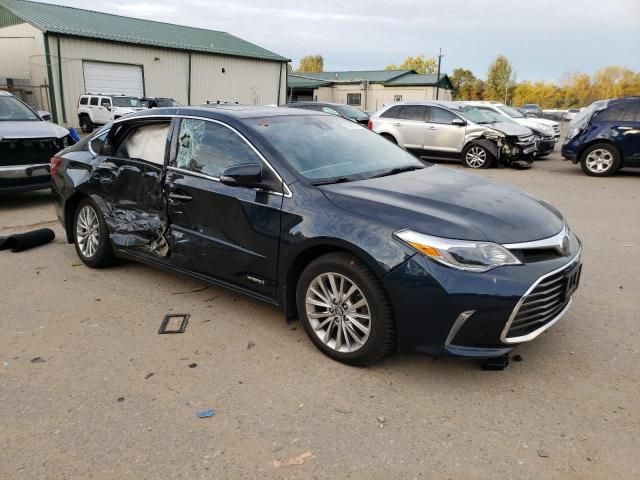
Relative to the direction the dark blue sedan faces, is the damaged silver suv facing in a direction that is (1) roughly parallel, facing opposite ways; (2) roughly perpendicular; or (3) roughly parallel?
roughly parallel

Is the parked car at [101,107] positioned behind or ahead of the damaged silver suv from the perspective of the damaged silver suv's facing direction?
behind

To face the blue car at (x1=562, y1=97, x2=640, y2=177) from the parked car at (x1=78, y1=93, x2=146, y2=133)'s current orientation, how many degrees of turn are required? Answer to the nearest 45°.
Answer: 0° — it already faces it

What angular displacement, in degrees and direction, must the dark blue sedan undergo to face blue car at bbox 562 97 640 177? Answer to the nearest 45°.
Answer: approximately 90° to its left

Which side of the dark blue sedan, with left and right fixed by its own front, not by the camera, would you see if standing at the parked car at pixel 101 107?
back

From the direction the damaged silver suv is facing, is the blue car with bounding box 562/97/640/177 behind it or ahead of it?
ahead

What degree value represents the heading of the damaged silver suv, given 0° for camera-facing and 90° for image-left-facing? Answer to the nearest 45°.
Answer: approximately 315°

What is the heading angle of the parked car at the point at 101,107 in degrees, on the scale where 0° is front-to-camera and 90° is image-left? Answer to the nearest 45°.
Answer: approximately 315°

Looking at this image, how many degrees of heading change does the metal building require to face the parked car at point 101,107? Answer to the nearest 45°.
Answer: approximately 45° to its right

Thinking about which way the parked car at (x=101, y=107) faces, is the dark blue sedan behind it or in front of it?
in front

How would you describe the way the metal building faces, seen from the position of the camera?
facing the viewer and to the right of the viewer
